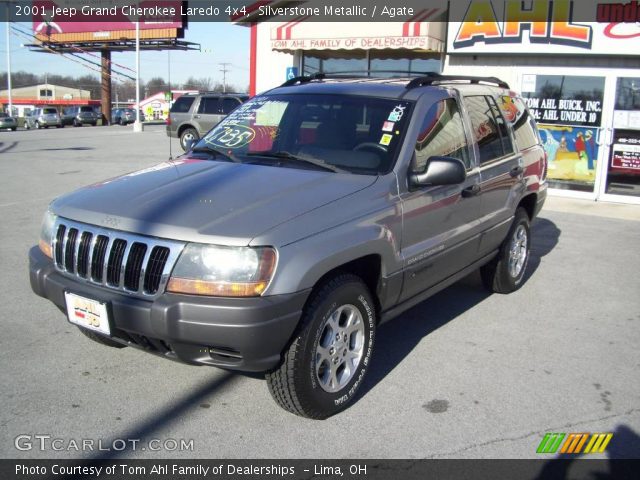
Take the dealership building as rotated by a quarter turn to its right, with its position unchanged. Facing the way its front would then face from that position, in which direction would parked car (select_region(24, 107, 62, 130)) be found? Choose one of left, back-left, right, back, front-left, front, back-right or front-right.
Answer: front-right

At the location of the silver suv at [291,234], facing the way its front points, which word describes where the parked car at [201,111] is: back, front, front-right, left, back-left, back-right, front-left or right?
back-right

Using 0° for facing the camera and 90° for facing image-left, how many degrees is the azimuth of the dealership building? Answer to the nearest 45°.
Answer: approximately 0°

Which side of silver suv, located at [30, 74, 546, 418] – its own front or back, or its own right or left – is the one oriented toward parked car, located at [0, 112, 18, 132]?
right

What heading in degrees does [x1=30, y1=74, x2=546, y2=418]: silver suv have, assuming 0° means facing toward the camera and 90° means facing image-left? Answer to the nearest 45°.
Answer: approximately 45°

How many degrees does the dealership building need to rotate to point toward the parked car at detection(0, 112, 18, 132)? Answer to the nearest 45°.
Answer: approximately 135° to its right

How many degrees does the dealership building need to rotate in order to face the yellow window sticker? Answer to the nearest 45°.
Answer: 0° — it already faces it

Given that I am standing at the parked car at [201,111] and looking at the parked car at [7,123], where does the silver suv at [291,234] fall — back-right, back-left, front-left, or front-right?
back-left

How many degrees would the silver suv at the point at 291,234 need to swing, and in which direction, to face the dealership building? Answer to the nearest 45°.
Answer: approximately 180°
